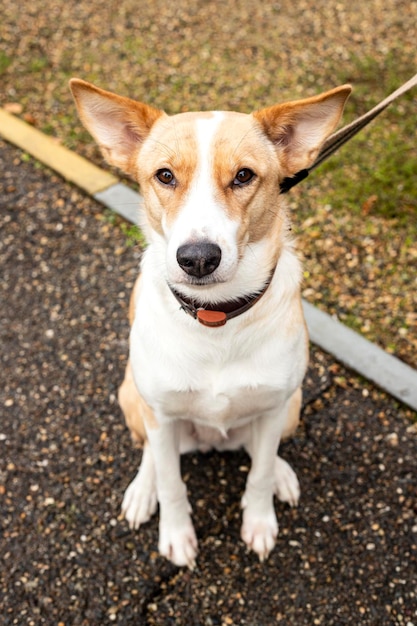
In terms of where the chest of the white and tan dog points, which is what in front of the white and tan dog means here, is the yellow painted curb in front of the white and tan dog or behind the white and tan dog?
behind

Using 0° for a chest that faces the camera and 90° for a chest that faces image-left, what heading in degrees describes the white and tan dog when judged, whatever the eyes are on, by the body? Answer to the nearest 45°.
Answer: approximately 0°
